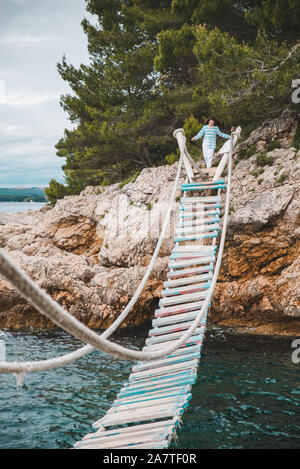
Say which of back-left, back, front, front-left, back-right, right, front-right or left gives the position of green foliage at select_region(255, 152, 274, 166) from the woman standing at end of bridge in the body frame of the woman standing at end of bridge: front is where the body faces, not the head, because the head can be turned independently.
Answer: back-left

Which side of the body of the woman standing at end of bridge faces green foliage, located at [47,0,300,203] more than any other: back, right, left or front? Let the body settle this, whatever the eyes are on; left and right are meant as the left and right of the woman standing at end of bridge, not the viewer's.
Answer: back

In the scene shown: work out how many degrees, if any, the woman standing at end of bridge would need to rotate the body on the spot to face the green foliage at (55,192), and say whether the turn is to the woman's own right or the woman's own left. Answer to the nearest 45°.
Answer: approximately 135° to the woman's own right

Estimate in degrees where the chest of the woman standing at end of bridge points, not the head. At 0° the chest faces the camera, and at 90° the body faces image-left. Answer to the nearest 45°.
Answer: approximately 0°
